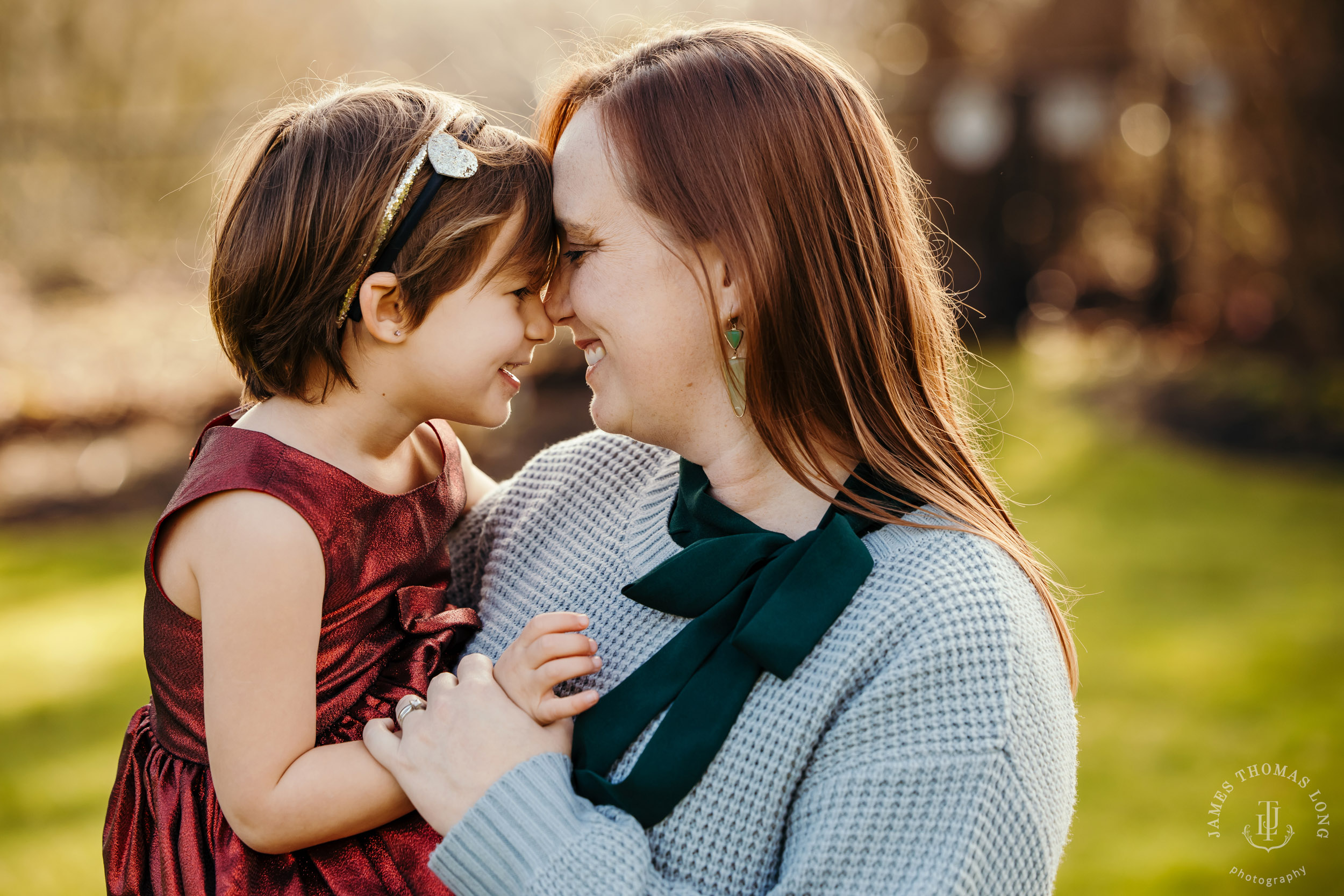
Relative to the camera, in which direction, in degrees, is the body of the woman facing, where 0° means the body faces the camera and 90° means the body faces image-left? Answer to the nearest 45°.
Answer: approximately 45°

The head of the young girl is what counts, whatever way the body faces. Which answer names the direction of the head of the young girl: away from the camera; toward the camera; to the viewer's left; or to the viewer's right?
to the viewer's right
